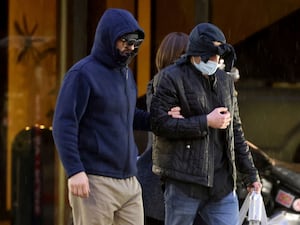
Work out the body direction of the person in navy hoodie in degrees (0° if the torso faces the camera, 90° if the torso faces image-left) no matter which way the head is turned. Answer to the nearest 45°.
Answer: approximately 315°

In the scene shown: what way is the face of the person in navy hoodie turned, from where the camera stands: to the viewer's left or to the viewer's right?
to the viewer's right
